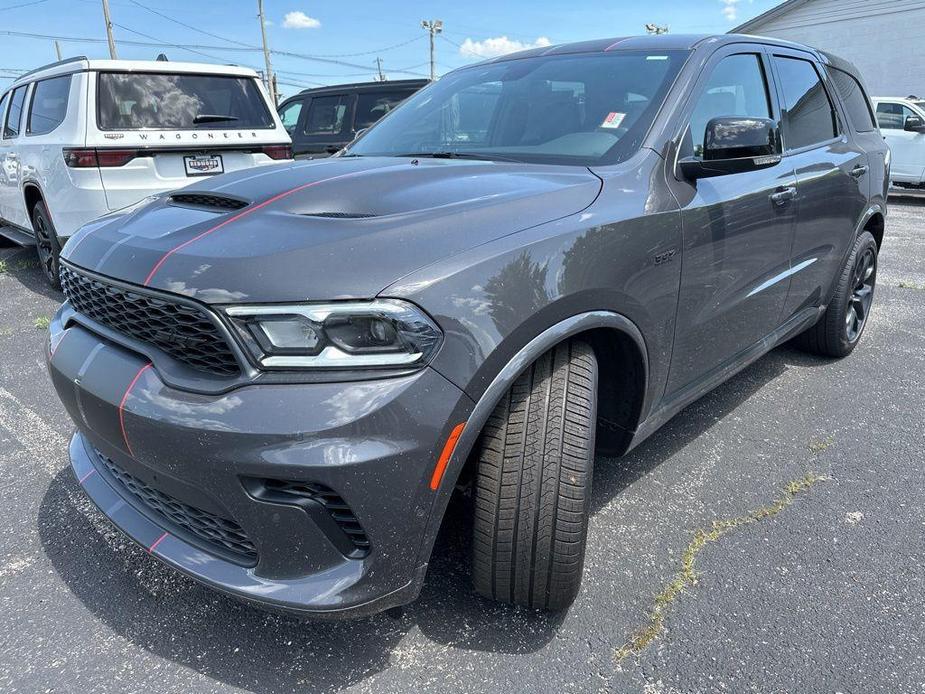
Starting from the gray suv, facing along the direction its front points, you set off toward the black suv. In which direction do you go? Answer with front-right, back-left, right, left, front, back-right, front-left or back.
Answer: back-right

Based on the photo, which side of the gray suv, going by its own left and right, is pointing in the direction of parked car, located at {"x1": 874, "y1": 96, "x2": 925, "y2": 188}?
back

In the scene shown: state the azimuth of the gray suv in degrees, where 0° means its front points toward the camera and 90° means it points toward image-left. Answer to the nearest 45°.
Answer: approximately 45°
